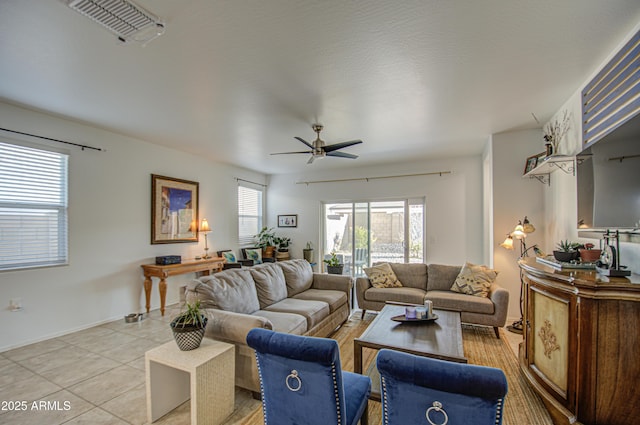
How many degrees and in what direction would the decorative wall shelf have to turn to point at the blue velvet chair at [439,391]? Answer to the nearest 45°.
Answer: approximately 45° to its left

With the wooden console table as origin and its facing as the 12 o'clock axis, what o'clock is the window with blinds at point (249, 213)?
The window with blinds is roughly at 9 o'clock from the wooden console table.

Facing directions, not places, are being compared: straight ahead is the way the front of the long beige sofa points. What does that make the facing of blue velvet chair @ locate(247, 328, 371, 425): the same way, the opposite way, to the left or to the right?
to the left

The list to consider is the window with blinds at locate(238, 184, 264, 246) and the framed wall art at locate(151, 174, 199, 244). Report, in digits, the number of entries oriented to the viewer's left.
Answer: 0

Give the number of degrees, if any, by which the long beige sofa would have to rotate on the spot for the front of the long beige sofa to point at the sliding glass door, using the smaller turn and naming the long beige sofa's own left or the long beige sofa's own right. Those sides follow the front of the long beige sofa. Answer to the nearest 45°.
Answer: approximately 90° to the long beige sofa's own left

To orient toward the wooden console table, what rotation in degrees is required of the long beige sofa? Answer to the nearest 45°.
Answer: approximately 180°

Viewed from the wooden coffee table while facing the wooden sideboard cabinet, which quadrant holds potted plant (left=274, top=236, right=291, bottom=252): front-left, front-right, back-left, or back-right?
back-left

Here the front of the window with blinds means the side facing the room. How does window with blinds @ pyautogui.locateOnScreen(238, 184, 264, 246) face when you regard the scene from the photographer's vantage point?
facing the viewer and to the right of the viewer

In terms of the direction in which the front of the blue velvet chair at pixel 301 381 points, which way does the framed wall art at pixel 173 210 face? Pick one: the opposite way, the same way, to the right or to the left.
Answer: to the right

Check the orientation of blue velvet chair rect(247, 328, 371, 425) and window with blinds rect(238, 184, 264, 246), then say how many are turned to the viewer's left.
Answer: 0

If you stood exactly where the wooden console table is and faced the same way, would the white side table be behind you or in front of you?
in front

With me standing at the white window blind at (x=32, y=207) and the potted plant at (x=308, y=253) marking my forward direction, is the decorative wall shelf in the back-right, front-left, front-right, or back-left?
front-right

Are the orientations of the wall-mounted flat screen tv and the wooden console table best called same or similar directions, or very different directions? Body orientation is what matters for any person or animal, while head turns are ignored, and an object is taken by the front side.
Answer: very different directions

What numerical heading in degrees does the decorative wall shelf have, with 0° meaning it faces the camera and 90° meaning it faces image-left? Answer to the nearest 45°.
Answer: approximately 45°

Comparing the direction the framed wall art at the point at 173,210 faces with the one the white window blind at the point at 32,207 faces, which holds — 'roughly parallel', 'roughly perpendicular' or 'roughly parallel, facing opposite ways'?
roughly parallel

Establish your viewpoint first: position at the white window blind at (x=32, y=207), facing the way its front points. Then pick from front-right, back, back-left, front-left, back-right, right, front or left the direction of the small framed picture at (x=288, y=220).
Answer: front-left

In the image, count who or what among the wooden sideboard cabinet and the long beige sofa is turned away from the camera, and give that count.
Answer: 0

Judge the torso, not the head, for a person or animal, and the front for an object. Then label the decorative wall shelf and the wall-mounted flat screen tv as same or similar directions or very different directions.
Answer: same or similar directions
